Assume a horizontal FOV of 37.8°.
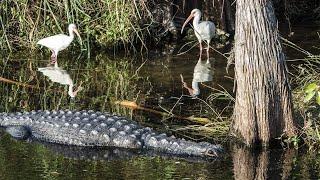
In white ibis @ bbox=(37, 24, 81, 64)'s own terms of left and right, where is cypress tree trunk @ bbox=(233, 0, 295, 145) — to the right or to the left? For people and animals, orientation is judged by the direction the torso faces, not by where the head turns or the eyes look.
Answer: on its right

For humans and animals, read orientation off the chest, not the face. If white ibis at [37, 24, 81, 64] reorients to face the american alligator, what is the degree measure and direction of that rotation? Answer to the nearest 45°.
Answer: approximately 90° to its right

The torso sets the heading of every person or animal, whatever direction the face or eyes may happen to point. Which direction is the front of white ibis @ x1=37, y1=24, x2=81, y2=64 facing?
to the viewer's right
